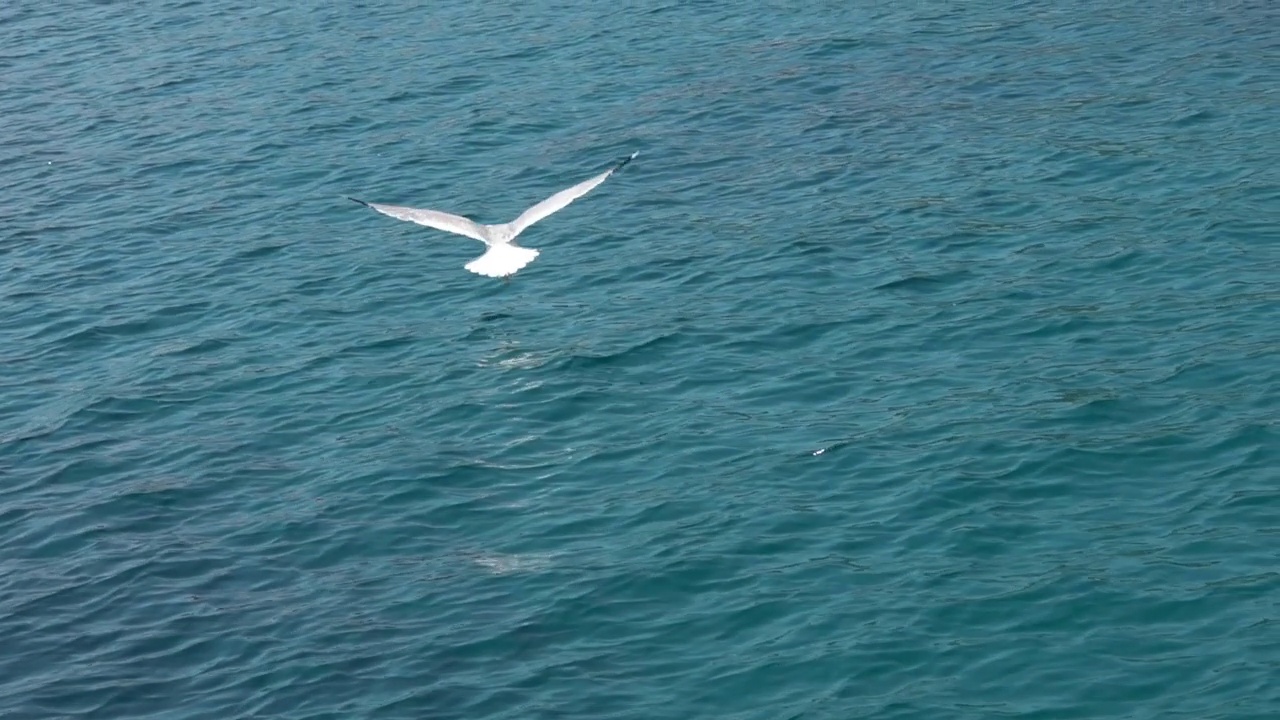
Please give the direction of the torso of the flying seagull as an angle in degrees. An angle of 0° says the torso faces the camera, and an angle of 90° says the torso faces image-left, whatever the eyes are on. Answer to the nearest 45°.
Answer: approximately 180°
